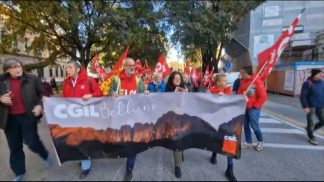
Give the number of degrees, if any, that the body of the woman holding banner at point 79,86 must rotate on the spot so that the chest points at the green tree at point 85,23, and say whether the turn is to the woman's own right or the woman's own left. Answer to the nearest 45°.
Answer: approximately 135° to the woman's own right

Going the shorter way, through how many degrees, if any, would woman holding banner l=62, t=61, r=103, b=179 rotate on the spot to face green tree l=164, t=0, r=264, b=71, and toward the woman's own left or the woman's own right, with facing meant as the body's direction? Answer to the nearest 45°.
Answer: approximately 180°

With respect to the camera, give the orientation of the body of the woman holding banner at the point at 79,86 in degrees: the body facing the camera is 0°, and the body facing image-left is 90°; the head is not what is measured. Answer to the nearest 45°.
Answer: approximately 45°

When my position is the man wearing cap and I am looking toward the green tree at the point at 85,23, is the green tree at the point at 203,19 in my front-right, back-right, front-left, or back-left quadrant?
front-right

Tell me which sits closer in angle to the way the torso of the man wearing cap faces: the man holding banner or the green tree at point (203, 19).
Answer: the man holding banner

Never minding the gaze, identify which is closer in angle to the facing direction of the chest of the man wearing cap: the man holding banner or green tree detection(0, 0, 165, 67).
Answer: the man holding banner

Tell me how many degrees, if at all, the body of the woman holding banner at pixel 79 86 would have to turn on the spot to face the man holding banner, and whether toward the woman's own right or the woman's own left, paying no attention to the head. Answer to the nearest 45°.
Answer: approximately 135° to the woman's own left
